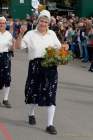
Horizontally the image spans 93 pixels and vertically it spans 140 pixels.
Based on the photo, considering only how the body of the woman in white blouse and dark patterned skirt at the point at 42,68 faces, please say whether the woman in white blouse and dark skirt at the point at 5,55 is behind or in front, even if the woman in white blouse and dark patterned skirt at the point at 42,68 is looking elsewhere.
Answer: behind

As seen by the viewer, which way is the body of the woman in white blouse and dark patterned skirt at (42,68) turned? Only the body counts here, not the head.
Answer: toward the camera
